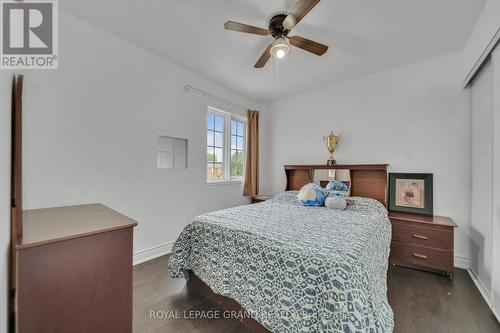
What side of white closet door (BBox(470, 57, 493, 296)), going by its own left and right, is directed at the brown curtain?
front

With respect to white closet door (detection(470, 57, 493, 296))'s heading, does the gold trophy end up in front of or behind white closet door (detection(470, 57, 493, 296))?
in front

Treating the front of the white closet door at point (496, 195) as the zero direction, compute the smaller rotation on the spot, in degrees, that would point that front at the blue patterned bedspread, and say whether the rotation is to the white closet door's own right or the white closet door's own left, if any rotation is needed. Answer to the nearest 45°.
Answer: approximately 45° to the white closet door's own left

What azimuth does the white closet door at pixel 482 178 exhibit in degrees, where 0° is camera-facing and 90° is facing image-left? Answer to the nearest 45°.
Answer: approximately 90°

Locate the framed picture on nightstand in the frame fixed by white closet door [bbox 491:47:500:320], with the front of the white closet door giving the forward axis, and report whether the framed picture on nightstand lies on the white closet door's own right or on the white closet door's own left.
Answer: on the white closet door's own right

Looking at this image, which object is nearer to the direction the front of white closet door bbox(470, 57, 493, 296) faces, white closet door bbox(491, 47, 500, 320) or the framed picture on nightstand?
the framed picture on nightstand

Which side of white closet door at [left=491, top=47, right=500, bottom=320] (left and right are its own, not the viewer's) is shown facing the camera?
left

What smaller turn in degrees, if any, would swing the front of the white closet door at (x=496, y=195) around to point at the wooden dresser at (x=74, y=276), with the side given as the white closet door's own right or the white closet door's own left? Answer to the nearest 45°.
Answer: approximately 45° to the white closet door's own left

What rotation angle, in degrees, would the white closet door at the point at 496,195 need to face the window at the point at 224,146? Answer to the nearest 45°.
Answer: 0° — it already faces it

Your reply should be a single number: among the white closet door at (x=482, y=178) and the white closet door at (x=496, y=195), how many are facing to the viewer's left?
2

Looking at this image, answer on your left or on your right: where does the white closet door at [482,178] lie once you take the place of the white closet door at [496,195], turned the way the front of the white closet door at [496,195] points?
on your right
